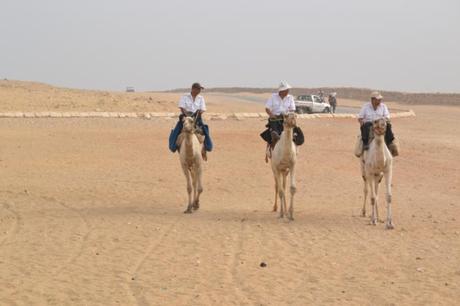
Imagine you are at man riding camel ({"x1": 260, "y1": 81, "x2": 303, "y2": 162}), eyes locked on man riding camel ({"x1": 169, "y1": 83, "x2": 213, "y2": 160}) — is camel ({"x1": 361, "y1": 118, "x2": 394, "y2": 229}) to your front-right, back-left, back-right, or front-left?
back-left

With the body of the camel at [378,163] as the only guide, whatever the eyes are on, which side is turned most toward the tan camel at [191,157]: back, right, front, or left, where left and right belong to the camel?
right

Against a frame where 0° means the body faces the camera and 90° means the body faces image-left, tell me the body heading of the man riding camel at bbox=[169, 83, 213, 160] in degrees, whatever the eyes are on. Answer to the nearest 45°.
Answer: approximately 0°

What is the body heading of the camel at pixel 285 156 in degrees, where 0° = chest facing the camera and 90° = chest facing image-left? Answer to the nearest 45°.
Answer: approximately 0°

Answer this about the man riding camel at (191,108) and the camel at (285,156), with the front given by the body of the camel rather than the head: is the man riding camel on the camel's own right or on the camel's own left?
on the camel's own right
